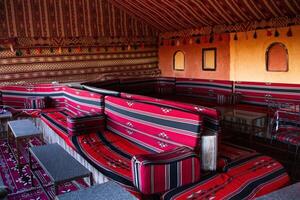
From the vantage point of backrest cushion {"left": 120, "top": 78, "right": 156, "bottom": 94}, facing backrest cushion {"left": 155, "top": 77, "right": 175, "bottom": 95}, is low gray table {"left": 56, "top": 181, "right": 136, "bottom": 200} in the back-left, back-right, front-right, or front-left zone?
back-right

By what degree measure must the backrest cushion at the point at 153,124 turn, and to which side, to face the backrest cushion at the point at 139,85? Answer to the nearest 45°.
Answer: approximately 135° to its right

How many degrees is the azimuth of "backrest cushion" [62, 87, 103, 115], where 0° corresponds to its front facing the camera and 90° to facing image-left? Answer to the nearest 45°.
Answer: approximately 45°

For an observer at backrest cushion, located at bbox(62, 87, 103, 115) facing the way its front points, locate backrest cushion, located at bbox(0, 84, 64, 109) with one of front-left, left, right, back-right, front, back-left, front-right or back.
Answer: right

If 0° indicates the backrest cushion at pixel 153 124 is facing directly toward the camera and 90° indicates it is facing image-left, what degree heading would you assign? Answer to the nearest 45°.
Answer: approximately 45°

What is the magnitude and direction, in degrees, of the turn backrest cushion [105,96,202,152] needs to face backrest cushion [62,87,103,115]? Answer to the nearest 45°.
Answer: approximately 90° to its right

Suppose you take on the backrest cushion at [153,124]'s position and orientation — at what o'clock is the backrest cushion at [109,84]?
the backrest cushion at [109,84] is roughly at 4 o'clock from the backrest cushion at [153,124].
